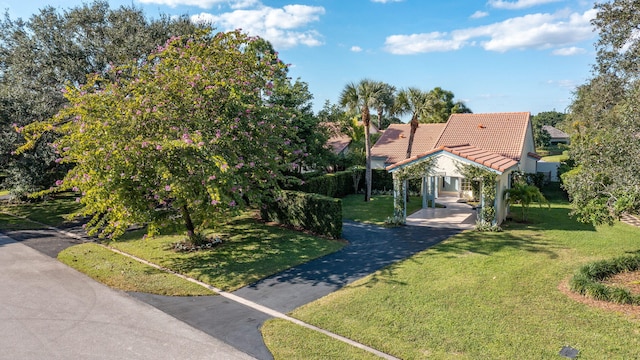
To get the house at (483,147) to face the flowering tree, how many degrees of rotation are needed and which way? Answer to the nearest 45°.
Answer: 0° — it already faces it

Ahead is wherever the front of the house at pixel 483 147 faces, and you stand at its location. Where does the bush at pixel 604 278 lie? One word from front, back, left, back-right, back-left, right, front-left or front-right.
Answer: front-left

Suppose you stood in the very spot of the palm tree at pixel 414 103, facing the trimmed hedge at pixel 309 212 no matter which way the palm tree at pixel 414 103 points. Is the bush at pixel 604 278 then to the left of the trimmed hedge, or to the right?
left

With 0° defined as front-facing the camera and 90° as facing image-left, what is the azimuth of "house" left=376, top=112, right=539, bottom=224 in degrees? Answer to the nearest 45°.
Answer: approximately 45°

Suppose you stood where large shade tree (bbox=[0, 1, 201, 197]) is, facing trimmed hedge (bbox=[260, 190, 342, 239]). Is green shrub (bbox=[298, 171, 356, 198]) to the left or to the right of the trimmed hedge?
left

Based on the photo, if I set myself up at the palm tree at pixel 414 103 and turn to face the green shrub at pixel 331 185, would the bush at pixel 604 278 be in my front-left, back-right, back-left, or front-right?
front-left

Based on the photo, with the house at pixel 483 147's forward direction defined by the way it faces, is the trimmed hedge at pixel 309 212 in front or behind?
in front
